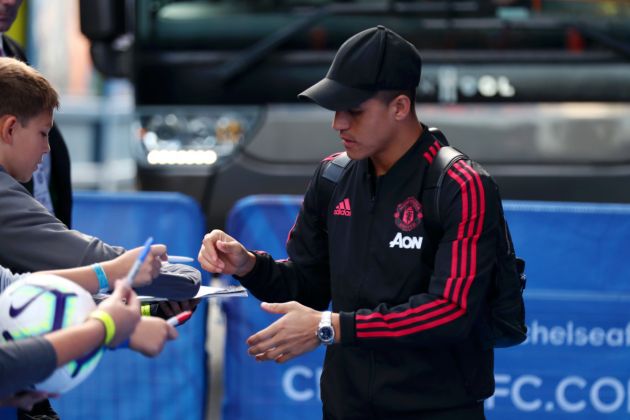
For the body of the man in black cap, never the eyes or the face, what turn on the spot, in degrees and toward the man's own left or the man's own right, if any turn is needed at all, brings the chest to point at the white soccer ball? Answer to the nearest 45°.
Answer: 0° — they already face it

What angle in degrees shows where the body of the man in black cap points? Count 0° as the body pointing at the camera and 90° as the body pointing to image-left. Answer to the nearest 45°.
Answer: approximately 45°

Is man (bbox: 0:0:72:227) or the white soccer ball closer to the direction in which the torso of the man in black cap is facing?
the white soccer ball

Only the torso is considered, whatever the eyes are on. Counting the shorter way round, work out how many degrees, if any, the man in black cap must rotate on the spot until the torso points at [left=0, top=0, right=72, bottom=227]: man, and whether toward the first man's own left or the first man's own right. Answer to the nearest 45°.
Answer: approximately 90° to the first man's own right
